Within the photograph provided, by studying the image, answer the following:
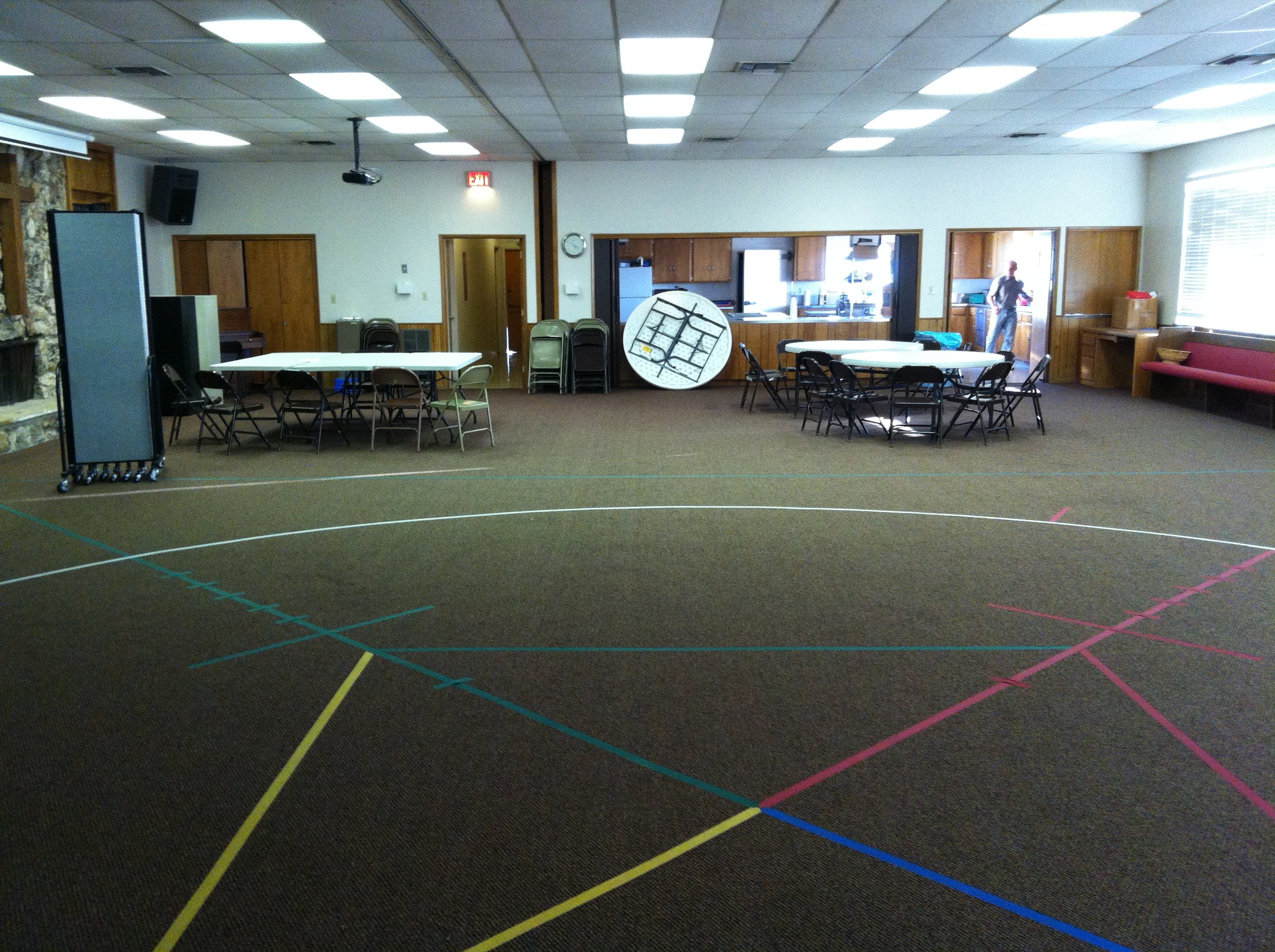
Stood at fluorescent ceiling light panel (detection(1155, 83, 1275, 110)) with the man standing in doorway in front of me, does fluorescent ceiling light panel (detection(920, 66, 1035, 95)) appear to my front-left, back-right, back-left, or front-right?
back-left

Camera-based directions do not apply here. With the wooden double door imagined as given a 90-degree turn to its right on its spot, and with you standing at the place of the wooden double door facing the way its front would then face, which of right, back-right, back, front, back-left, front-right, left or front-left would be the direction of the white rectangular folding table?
left

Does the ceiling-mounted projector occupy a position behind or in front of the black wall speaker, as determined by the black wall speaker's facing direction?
in front

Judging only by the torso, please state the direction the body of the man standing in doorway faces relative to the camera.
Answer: toward the camera

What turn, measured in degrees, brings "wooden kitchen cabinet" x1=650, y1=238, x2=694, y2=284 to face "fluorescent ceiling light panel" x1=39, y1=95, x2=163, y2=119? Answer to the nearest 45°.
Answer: approximately 45° to its right

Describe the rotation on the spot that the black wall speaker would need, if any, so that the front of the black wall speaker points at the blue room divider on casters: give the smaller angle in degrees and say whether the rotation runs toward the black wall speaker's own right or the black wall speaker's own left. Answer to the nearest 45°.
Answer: approximately 45° to the black wall speaker's own right

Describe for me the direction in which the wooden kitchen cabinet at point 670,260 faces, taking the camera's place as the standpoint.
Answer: facing the viewer

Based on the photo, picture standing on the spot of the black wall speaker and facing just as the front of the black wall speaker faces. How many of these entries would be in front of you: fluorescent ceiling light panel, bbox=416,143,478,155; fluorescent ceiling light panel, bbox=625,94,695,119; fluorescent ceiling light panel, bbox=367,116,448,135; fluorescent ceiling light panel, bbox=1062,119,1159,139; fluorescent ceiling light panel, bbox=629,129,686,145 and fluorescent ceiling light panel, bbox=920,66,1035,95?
6

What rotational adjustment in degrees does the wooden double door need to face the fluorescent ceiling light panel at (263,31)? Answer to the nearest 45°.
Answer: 0° — it already faces it

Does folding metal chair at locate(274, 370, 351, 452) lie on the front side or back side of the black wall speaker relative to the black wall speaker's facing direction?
on the front side
